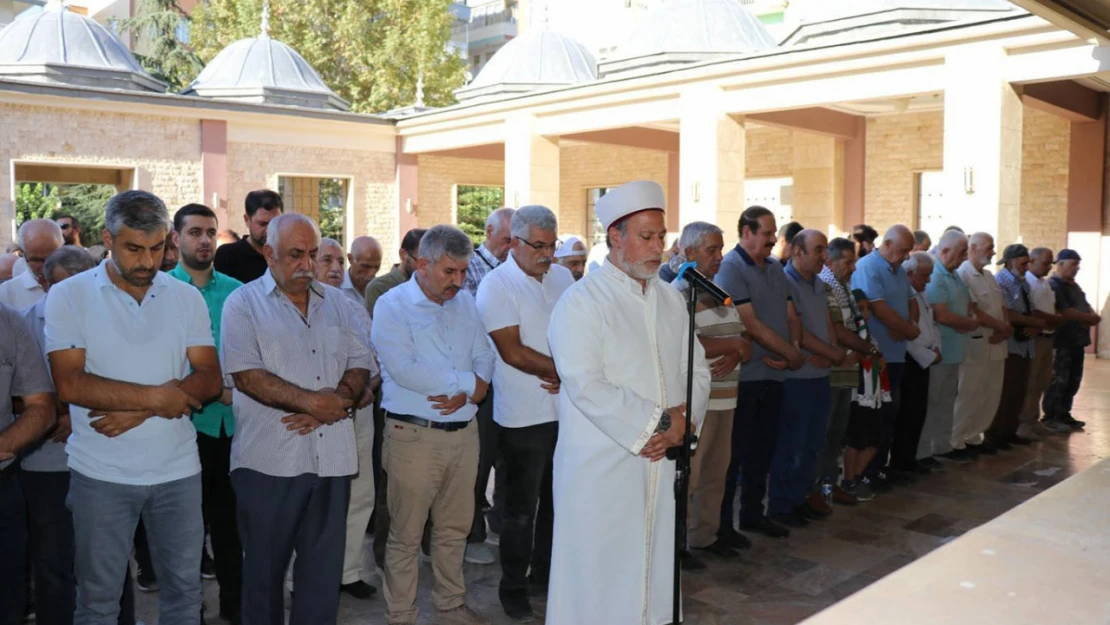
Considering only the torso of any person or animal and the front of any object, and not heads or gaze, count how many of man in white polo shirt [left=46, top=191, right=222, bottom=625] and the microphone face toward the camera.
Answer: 1

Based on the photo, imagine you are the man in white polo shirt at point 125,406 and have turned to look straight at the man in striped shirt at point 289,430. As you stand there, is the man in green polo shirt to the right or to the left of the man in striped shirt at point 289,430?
left

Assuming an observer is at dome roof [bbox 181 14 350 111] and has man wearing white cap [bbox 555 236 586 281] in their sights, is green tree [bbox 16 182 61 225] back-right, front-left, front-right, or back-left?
back-right

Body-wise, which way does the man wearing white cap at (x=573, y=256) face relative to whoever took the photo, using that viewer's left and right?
facing the viewer and to the right of the viewer

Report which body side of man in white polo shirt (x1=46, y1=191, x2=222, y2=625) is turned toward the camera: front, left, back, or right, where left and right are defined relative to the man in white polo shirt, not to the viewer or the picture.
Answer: front

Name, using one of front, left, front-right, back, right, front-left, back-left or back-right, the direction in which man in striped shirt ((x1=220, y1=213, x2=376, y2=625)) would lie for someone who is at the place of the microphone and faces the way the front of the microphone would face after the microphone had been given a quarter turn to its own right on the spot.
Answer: left

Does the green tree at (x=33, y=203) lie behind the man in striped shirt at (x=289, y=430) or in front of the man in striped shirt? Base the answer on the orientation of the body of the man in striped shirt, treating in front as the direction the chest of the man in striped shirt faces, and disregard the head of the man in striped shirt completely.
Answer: behind

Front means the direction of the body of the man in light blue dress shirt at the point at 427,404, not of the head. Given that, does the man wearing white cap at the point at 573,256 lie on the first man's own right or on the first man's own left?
on the first man's own left

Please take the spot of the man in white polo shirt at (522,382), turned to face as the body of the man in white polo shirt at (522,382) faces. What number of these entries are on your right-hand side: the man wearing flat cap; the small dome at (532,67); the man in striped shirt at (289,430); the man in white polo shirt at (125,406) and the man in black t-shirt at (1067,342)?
2
